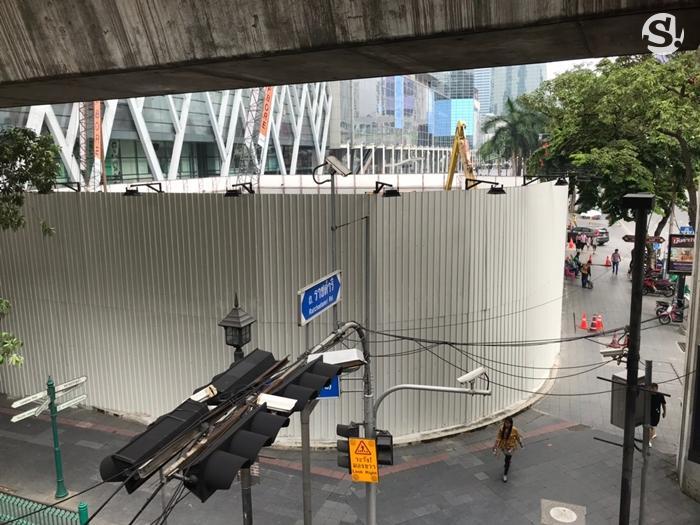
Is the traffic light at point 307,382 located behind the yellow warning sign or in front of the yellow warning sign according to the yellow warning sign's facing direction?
in front

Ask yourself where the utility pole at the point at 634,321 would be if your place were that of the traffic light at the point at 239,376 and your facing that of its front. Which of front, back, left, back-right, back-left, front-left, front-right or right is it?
back-right

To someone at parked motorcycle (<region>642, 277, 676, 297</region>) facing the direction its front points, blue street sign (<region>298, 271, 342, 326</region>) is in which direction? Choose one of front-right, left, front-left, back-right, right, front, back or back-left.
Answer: left

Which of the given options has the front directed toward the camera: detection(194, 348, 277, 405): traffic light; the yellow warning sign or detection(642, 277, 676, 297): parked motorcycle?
the yellow warning sign

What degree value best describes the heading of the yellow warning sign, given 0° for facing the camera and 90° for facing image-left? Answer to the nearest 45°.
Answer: approximately 0°

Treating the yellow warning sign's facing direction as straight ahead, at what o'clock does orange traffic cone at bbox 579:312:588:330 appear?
The orange traffic cone is roughly at 7 o'clock from the yellow warning sign.

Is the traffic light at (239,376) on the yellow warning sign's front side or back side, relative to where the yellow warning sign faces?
on the front side

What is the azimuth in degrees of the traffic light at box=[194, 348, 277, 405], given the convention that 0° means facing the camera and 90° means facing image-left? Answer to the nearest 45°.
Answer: approximately 135°
